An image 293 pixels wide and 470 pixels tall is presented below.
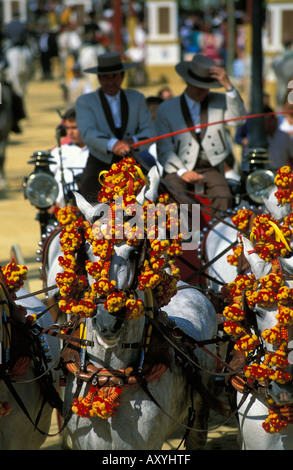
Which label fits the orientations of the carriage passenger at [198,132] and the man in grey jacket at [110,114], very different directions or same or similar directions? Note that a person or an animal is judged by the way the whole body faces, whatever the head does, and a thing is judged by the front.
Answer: same or similar directions

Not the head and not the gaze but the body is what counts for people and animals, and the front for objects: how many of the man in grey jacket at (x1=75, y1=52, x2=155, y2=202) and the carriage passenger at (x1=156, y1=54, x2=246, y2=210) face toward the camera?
2

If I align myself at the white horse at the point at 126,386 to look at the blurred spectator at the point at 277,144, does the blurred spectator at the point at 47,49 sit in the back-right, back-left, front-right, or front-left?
front-left

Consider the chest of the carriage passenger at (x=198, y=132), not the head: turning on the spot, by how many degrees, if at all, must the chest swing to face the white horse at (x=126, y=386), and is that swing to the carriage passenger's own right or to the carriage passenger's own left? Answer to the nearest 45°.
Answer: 0° — they already face it

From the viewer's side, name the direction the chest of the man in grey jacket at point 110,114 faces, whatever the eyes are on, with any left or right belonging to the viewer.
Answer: facing the viewer

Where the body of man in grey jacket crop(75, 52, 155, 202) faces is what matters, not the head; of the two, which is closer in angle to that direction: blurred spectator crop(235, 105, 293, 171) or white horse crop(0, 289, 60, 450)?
the white horse

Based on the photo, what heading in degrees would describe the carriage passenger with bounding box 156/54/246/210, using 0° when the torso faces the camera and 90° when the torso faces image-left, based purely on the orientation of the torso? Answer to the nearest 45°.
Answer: approximately 0°

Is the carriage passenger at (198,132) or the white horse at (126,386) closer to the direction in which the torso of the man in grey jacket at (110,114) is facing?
the white horse

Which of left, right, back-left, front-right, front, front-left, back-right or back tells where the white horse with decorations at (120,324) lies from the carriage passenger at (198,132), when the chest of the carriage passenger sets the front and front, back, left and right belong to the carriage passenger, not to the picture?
front

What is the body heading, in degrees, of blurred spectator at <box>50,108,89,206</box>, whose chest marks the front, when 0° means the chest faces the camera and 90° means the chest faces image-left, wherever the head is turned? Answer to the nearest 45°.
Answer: approximately 45°

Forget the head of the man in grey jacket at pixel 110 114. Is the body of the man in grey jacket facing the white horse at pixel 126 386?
yes

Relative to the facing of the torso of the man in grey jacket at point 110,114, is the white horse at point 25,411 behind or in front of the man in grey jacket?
in front

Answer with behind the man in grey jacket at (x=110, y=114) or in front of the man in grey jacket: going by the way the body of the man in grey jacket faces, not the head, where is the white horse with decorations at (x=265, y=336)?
in front

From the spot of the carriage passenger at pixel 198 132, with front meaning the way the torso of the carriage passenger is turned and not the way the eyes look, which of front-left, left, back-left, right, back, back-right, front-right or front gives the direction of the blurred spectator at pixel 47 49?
back
